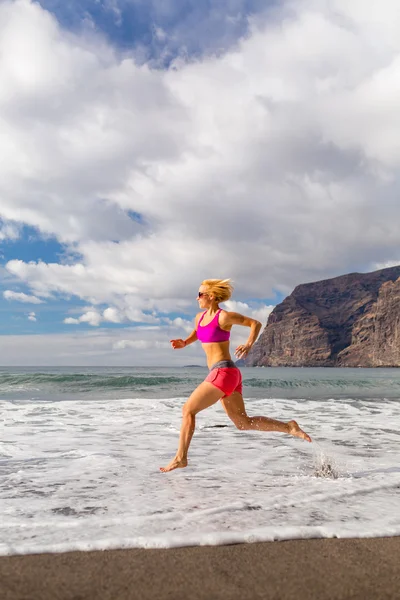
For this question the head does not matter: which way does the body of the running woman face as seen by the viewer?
to the viewer's left

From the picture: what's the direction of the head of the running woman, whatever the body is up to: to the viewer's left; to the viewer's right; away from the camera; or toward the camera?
to the viewer's left
